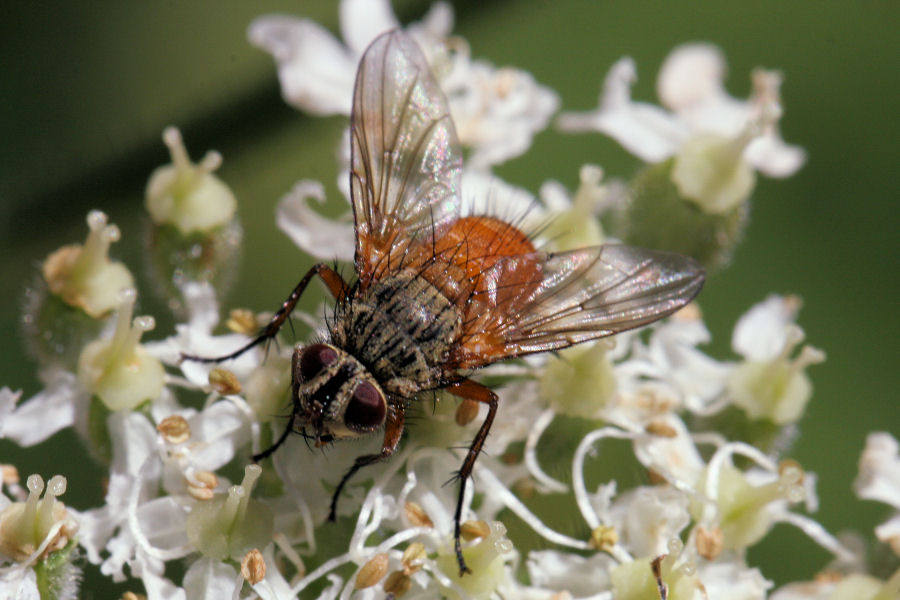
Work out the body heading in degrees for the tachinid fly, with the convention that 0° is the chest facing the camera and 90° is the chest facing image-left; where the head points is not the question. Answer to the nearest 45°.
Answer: approximately 45°

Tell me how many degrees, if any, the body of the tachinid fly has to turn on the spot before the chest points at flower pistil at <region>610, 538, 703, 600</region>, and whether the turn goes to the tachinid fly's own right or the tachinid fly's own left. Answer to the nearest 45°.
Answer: approximately 135° to the tachinid fly's own left

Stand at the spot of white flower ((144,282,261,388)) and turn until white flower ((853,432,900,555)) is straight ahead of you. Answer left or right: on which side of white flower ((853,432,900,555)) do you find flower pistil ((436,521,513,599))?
right

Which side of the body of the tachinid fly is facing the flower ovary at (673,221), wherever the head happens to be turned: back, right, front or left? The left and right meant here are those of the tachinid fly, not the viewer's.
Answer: back

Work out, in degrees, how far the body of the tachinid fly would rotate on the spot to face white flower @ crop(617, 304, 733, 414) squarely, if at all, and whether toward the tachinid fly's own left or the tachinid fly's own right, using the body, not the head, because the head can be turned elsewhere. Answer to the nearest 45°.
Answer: approximately 180°

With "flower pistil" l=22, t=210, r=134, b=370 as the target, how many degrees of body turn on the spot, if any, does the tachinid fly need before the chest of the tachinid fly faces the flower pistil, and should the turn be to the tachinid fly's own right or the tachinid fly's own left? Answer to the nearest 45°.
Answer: approximately 45° to the tachinid fly's own right

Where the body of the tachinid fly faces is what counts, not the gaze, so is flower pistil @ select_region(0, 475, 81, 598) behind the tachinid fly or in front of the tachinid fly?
in front
